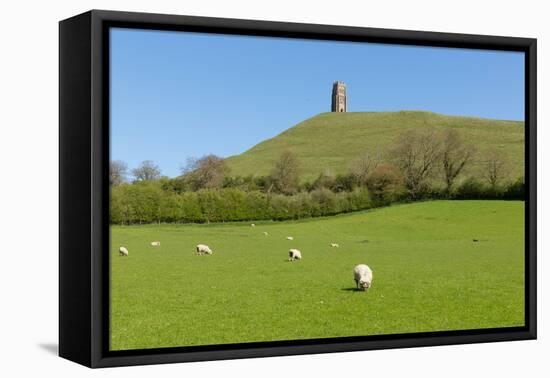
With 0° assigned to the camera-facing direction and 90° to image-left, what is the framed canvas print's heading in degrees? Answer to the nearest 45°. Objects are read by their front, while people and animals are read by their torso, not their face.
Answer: approximately 315°
